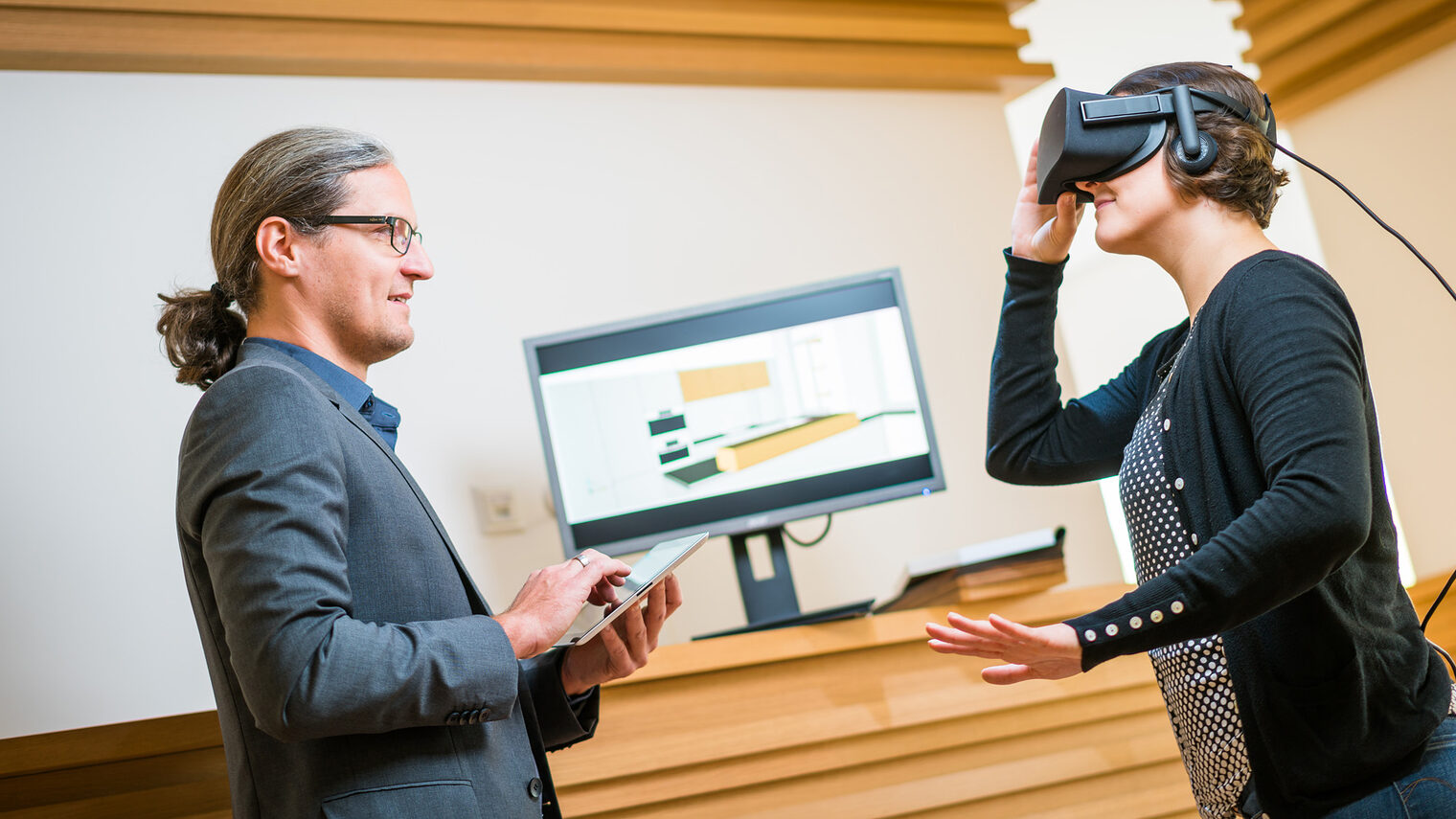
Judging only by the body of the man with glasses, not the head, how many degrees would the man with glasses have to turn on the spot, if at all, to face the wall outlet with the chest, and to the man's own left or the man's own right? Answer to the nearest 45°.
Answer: approximately 90° to the man's own left

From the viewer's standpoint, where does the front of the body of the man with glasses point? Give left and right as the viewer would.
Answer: facing to the right of the viewer

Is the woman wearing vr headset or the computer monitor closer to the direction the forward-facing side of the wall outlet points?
the woman wearing vr headset

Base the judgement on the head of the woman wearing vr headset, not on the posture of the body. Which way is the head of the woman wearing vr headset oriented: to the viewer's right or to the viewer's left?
to the viewer's left

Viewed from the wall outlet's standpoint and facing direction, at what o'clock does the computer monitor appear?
The computer monitor is roughly at 10 o'clock from the wall outlet.

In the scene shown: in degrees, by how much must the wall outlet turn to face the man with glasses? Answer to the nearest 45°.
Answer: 0° — it already faces them

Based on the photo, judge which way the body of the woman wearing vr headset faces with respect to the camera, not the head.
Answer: to the viewer's left

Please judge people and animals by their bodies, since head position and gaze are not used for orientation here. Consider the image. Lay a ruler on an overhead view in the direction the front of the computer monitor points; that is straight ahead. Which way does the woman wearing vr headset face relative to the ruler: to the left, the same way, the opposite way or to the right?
to the right

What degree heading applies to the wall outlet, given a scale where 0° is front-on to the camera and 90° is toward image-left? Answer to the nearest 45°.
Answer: approximately 0°
